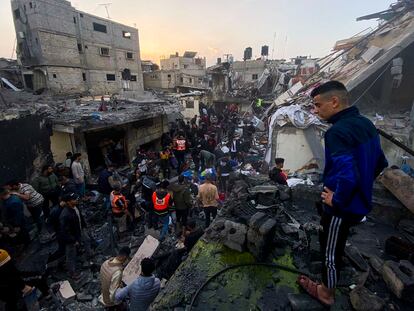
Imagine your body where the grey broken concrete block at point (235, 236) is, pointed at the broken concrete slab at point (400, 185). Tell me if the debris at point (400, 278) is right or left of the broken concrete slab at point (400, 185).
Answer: right

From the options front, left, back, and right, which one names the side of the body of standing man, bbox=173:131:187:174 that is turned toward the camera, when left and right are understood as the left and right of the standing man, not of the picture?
back

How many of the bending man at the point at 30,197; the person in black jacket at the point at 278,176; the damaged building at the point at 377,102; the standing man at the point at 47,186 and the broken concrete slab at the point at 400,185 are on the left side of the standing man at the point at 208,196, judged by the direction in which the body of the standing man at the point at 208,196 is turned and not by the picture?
2

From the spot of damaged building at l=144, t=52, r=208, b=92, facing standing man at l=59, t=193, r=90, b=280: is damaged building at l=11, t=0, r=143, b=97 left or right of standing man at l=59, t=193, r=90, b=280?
right

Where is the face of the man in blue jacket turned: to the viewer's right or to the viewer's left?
to the viewer's left

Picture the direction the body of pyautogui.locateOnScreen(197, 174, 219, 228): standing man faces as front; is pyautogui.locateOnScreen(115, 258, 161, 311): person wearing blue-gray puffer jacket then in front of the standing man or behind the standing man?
behind

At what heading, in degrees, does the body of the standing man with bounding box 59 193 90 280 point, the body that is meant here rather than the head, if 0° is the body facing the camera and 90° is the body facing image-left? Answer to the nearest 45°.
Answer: approximately 315°

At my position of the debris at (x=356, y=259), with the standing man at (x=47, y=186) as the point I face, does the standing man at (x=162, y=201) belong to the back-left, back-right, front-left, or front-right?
front-right

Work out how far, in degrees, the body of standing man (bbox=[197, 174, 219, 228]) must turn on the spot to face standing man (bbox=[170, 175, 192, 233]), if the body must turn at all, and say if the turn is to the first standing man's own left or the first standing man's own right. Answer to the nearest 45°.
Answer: approximately 90° to the first standing man's own left
